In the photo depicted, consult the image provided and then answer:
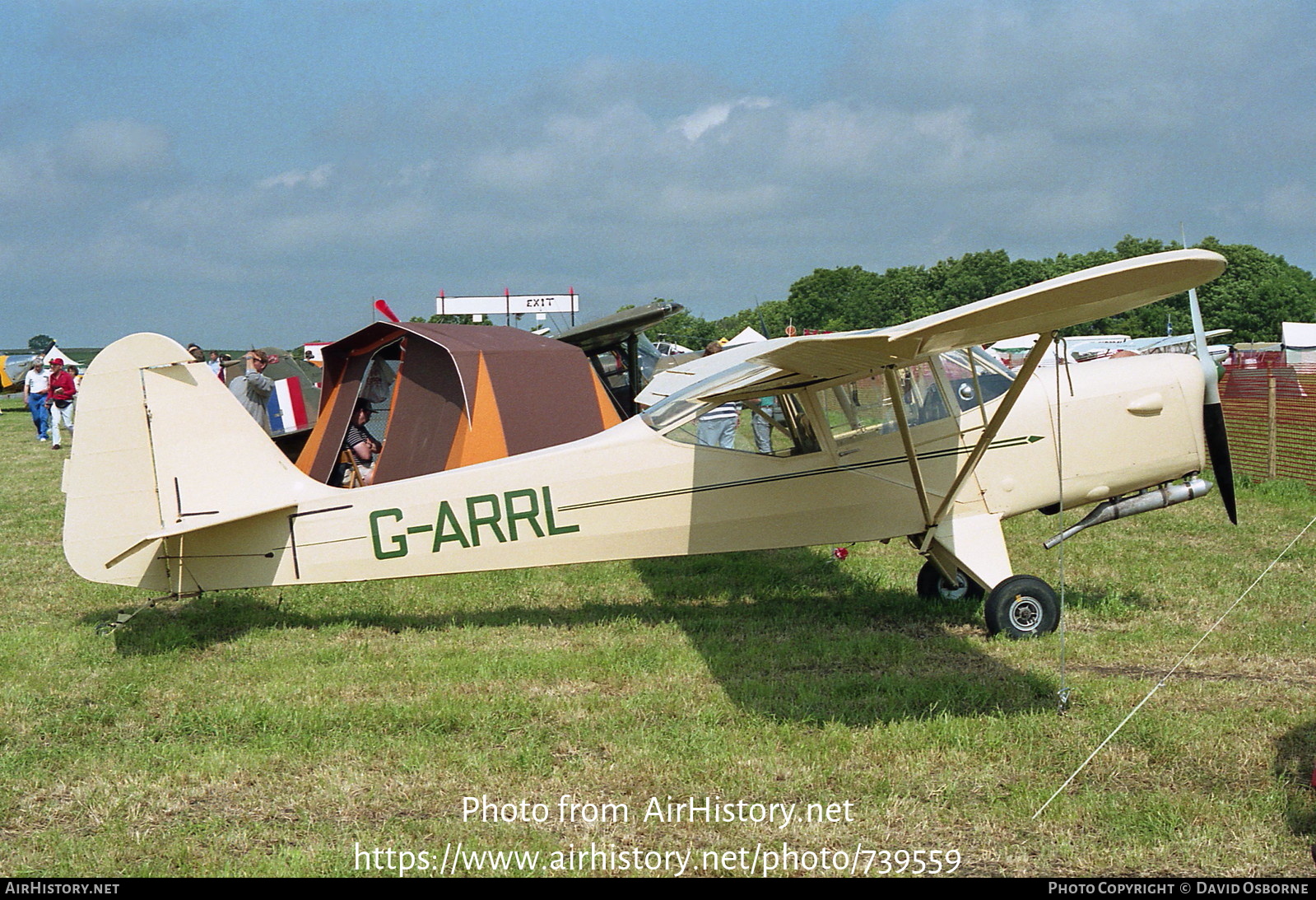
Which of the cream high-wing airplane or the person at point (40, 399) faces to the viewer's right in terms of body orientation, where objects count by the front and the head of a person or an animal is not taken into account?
the cream high-wing airplane

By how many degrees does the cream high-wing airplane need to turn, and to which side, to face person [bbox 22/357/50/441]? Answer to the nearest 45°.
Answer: approximately 135° to its left

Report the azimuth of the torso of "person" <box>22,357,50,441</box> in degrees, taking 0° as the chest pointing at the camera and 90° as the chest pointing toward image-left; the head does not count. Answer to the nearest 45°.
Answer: approximately 0°

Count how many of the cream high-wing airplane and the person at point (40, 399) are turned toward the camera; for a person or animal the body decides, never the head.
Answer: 1

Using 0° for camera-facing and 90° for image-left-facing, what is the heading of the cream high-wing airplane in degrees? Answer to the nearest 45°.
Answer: approximately 270°

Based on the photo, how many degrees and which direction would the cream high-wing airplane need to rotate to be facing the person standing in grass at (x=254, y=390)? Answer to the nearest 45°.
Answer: approximately 135° to its left
